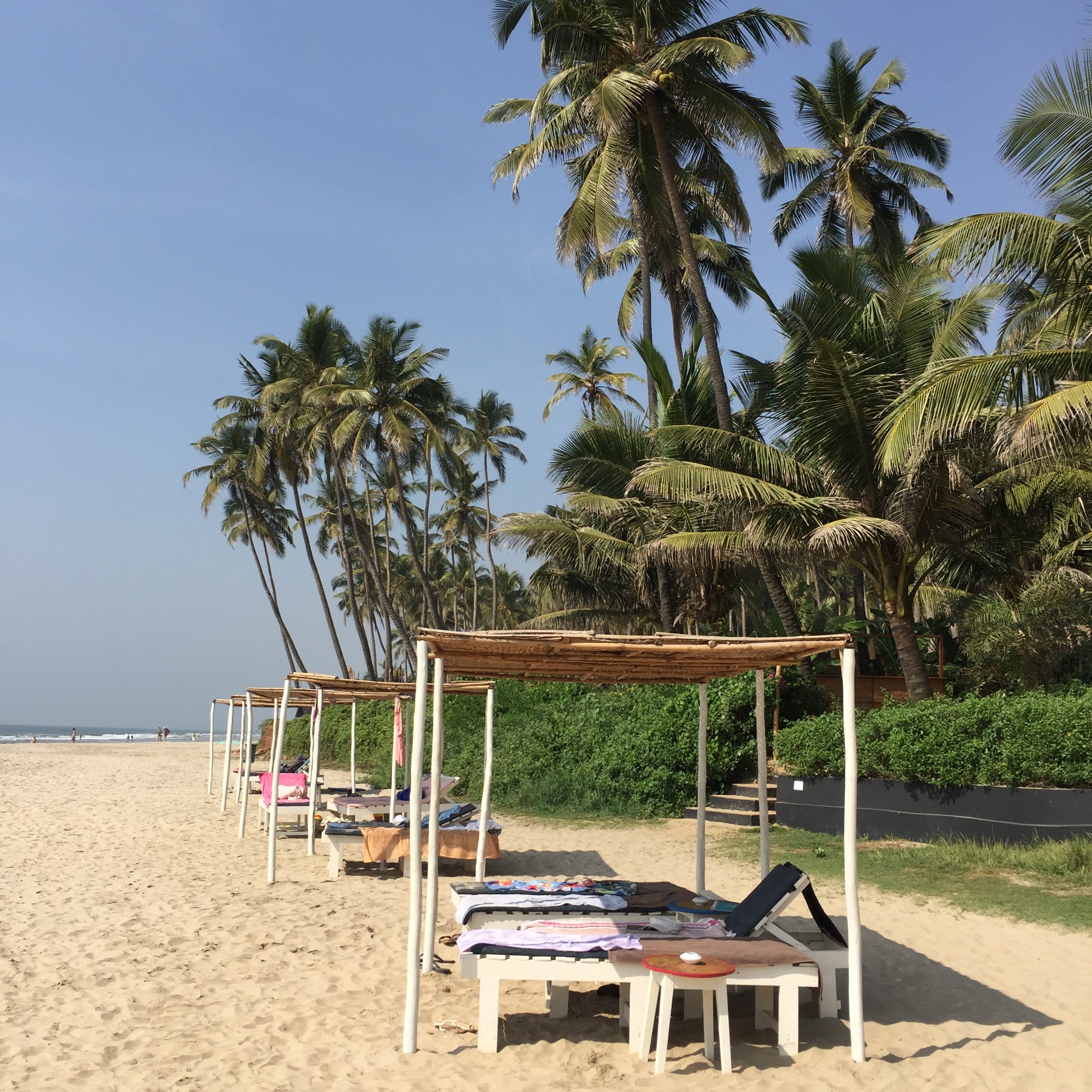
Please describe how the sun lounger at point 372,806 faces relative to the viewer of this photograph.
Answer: facing to the left of the viewer

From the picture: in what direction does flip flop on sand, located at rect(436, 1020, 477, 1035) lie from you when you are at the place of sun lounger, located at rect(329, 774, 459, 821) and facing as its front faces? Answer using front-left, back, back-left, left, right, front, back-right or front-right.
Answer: left

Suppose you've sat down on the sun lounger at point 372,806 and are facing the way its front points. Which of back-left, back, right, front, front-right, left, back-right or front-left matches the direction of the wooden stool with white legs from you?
left

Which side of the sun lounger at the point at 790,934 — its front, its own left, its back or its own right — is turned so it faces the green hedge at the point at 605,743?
right

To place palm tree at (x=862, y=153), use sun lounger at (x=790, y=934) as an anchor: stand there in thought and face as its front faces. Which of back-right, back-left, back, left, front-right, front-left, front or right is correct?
right

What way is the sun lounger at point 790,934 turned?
to the viewer's left

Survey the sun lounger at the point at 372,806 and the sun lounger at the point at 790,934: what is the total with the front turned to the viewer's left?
2

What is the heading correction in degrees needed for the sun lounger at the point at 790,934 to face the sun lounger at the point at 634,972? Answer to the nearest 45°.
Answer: approximately 45° to its left

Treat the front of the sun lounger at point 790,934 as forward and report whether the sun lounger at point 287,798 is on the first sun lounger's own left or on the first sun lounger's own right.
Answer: on the first sun lounger's own right

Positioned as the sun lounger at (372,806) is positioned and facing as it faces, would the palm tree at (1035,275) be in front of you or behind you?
behind

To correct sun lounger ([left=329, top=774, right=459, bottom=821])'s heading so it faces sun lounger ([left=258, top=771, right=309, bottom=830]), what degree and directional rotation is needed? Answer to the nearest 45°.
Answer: approximately 45° to its right
